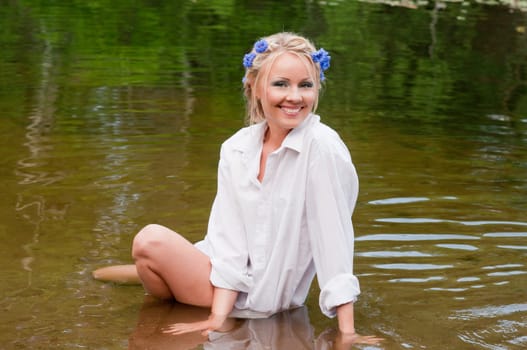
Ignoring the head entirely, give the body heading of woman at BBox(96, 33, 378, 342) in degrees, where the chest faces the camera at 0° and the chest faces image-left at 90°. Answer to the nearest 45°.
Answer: approximately 45°
